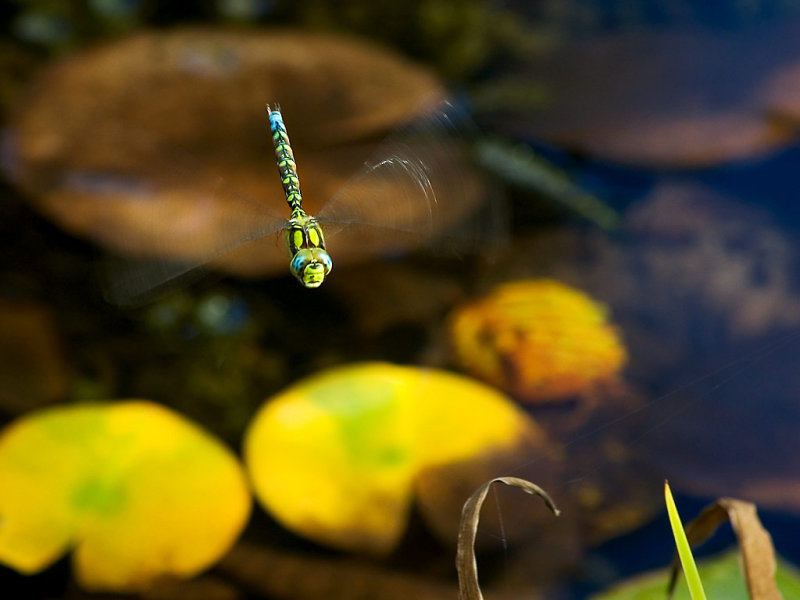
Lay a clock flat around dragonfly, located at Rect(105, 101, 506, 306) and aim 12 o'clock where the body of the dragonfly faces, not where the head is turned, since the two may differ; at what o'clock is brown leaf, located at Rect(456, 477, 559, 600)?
The brown leaf is roughly at 12 o'clock from the dragonfly.

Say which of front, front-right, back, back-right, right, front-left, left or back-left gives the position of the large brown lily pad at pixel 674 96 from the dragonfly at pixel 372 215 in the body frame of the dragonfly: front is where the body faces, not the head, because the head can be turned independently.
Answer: back-left

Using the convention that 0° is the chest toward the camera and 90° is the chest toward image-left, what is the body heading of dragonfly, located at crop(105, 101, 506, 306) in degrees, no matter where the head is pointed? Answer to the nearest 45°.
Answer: approximately 0°
